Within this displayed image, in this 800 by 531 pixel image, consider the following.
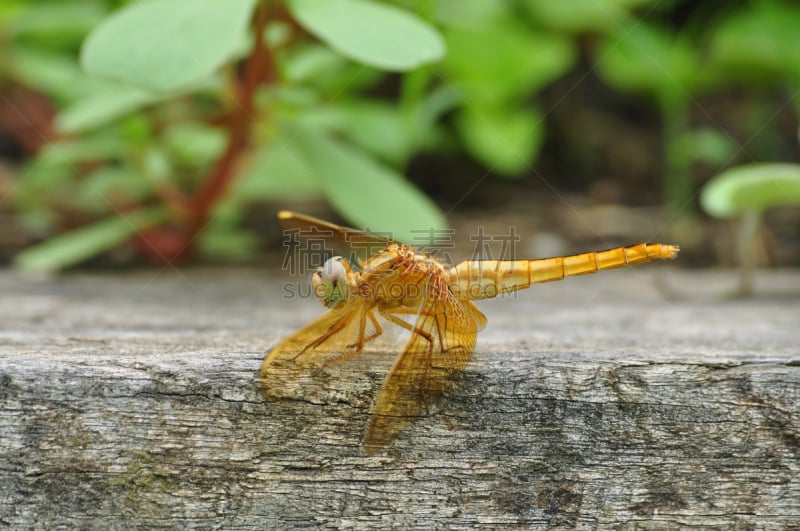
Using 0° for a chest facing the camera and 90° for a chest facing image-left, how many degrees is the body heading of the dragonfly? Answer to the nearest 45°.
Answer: approximately 90°

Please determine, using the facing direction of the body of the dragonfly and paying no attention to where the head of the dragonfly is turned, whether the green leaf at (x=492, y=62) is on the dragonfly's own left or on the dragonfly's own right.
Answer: on the dragonfly's own right

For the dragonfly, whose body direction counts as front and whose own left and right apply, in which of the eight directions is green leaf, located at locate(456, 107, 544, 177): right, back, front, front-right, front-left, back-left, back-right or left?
right

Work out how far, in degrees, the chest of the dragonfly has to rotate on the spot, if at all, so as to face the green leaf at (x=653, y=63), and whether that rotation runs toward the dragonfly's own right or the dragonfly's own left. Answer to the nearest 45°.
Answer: approximately 135° to the dragonfly's own right

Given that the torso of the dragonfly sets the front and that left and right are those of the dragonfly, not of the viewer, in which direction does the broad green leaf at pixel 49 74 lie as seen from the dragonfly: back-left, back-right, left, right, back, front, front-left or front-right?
front-right

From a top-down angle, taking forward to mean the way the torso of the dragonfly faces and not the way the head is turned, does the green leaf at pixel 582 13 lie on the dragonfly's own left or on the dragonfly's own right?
on the dragonfly's own right

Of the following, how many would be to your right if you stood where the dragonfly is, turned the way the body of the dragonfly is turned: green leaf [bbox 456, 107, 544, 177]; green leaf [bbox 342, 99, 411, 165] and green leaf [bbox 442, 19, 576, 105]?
3

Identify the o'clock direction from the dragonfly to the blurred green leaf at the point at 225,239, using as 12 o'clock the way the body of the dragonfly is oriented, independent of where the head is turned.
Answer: The blurred green leaf is roughly at 2 o'clock from the dragonfly.

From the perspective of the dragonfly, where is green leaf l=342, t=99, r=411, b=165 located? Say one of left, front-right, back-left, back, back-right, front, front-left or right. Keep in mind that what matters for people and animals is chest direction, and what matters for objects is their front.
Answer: right

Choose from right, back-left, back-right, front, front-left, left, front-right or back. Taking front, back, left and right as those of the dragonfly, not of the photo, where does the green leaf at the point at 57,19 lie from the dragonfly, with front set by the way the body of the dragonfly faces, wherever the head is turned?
front-right

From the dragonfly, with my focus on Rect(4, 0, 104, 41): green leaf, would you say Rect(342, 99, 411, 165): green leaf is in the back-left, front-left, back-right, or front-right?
front-right

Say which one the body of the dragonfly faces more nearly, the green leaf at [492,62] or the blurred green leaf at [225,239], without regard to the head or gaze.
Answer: the blurred green leaf
